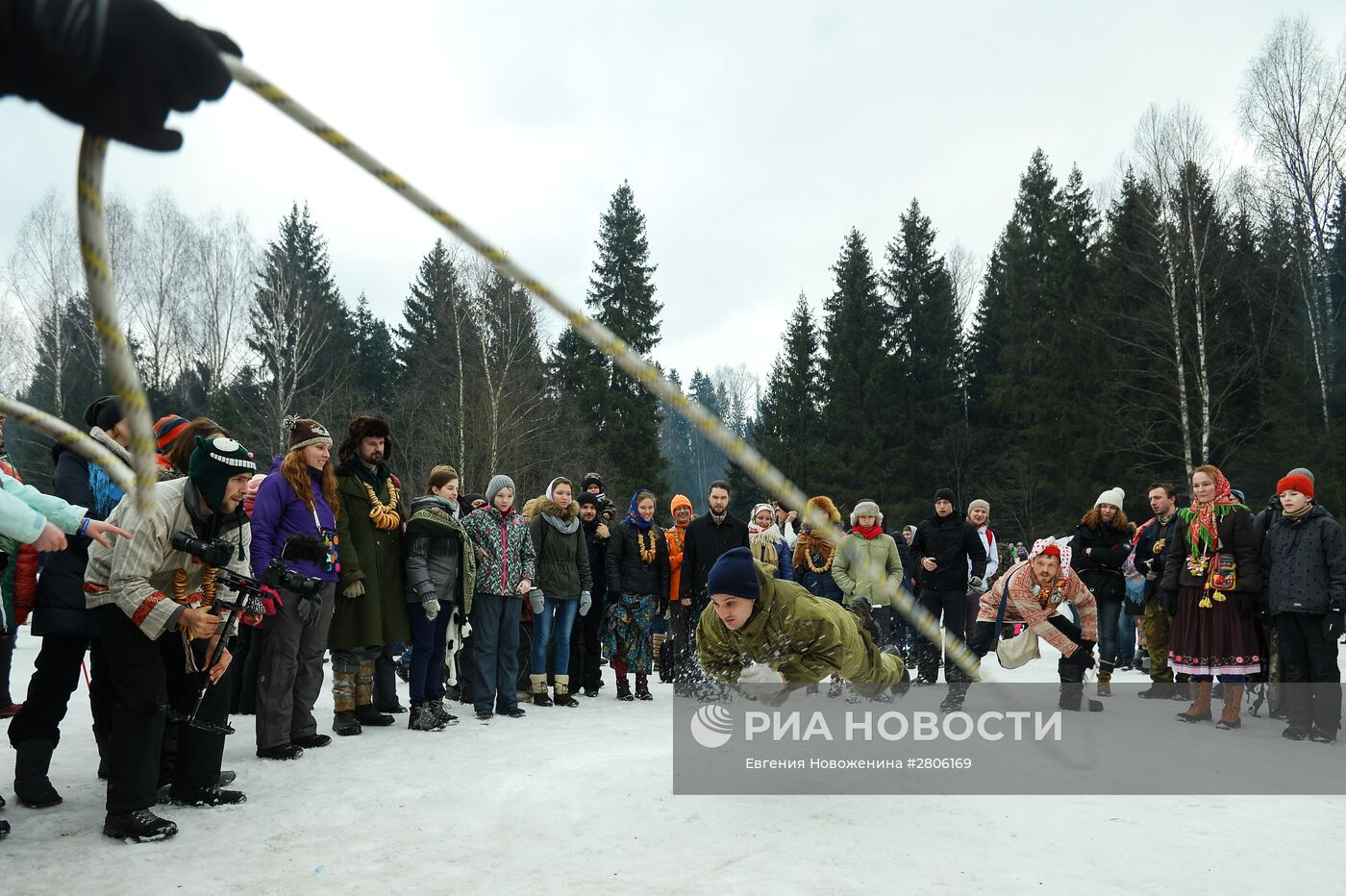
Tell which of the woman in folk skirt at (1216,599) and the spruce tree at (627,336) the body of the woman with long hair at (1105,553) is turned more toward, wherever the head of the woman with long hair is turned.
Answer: the woman in folk skirt

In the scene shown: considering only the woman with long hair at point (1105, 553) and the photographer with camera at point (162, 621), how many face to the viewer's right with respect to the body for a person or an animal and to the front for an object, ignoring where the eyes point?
1

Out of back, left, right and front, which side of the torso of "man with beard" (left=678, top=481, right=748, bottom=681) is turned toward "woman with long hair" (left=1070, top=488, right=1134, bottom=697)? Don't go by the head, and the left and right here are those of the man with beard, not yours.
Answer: left

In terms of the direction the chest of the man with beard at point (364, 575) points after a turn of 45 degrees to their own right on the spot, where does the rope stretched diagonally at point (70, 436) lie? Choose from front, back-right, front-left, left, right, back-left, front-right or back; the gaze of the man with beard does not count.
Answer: front

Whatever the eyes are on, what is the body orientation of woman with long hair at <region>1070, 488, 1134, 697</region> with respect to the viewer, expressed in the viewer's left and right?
facing the viewer and to the left of the viewer

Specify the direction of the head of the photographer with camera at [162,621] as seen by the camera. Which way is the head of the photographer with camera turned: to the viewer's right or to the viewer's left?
to the viewer's right

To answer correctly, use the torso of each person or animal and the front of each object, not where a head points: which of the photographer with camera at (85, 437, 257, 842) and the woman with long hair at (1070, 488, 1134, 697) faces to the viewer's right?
the photographer with camera

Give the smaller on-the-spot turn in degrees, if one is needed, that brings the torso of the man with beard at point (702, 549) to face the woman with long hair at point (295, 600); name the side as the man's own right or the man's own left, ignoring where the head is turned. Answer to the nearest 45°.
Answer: approximately 45° to the man's own right

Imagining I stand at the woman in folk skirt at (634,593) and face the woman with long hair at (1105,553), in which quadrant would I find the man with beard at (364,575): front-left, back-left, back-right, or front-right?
back-right

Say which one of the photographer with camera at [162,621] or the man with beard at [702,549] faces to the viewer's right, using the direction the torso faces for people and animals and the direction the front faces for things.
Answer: the photographer with camera

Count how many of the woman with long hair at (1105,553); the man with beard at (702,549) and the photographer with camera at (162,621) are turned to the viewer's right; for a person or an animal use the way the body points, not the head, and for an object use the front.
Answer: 1

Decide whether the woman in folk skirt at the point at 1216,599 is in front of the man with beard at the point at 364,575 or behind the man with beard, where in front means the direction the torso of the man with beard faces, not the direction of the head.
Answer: in front

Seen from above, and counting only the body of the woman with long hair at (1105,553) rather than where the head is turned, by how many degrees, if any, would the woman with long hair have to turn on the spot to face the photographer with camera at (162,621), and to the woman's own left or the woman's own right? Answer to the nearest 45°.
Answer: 0° — they already face them

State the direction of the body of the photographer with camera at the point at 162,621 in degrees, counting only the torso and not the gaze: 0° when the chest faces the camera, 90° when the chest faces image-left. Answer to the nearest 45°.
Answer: approximately 270°

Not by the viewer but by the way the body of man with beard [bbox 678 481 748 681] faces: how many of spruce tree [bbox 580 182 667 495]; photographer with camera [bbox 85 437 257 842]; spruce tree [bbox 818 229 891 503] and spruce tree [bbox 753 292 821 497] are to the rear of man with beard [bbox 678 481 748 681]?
3

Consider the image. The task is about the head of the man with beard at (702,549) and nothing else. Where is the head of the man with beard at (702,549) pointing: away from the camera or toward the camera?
toward the camera

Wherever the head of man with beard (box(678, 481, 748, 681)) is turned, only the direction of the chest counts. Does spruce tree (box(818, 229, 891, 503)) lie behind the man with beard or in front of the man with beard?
behind
